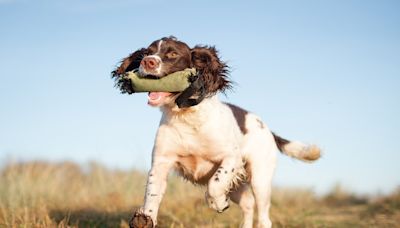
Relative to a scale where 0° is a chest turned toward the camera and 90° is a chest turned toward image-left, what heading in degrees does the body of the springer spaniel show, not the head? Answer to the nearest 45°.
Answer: approximately 45°
